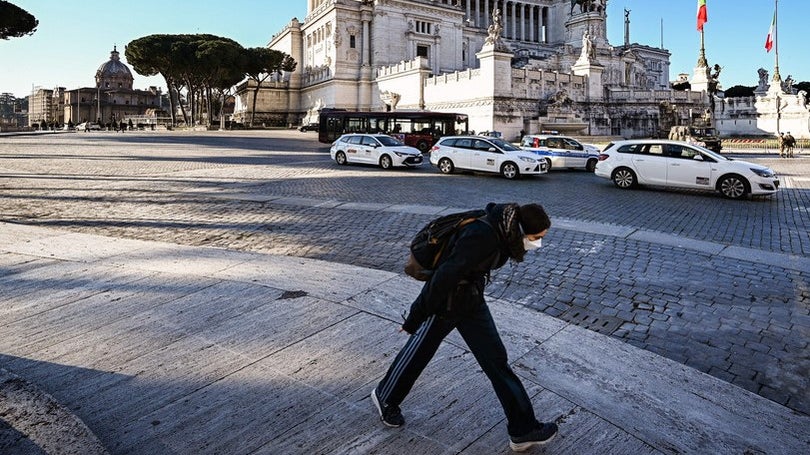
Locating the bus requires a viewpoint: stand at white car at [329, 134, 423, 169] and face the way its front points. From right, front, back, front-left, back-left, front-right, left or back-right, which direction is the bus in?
back-left

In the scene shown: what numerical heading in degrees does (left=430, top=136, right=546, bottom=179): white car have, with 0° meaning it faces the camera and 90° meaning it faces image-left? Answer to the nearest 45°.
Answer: approximately 315°

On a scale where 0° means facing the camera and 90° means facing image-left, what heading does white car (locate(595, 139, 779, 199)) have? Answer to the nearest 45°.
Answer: approximately 270°

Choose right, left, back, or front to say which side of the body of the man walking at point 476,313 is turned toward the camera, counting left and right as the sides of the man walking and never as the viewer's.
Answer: right

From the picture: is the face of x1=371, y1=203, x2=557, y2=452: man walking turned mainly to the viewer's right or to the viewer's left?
to the viewer's right

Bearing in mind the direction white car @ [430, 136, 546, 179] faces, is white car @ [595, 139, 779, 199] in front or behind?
in front

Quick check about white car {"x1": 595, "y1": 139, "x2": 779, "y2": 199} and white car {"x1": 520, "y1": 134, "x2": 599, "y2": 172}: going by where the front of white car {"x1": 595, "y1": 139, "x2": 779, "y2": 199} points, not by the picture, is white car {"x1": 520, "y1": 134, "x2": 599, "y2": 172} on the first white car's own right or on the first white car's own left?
on the first white car's own left

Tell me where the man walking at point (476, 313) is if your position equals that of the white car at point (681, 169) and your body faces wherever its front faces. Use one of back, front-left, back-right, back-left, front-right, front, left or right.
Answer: right

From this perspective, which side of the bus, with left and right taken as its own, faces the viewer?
left
